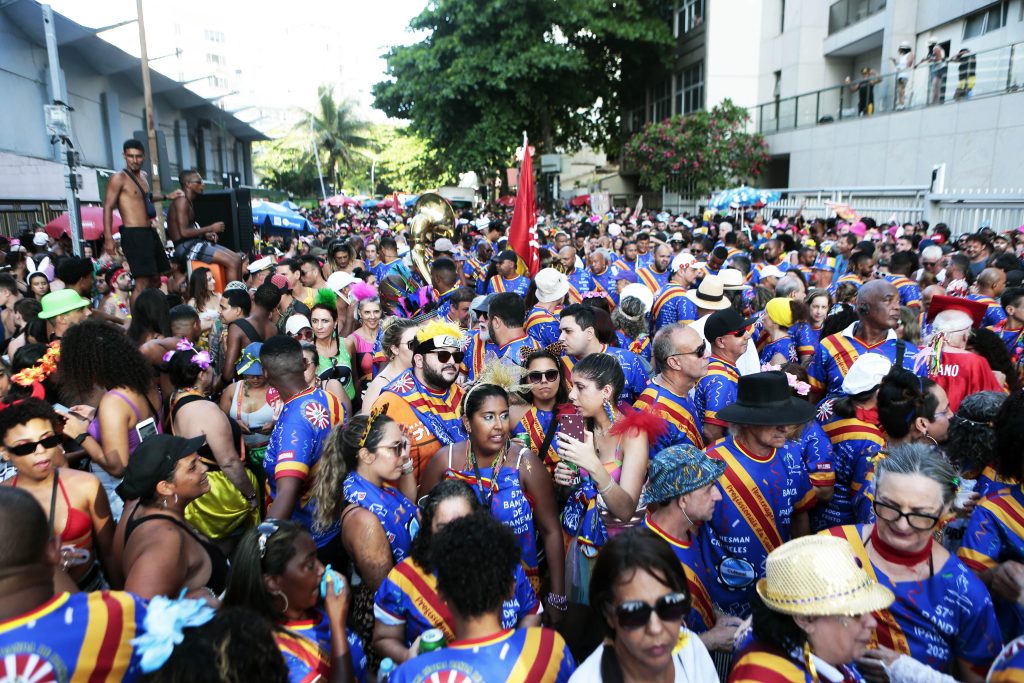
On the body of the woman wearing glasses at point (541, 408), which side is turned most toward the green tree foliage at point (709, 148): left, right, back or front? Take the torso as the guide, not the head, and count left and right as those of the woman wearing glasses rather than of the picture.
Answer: back

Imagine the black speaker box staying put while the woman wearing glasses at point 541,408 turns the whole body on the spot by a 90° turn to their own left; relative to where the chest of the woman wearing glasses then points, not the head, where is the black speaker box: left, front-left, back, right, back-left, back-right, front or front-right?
back-left

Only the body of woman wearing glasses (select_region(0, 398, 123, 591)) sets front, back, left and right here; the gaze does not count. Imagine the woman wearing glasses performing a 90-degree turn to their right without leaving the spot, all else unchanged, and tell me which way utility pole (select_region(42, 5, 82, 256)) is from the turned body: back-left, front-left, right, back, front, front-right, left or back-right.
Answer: right

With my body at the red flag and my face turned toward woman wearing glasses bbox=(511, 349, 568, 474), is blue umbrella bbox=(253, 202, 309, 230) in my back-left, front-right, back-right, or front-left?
back-right

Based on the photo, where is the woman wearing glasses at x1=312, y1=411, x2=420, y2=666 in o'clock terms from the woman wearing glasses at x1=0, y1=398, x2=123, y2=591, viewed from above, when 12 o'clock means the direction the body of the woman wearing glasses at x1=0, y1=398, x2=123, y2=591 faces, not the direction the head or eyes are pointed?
the woman wearing glasses at x1=312, y1=411, x2=420, y2=666 is roughly at 10 o'clock from the woman wearing glasses at x1=0, y1=398, x2=123, y2=591.

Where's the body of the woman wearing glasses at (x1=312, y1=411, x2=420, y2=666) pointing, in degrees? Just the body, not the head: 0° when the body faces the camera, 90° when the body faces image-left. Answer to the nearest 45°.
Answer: approximately 270°

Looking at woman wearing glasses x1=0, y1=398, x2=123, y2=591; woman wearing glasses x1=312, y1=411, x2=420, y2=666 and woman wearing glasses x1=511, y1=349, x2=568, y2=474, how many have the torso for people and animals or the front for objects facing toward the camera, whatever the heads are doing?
2

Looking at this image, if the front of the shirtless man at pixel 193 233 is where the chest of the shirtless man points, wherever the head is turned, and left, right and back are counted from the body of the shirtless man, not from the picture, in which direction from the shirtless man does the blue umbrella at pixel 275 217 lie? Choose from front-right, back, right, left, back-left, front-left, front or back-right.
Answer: left

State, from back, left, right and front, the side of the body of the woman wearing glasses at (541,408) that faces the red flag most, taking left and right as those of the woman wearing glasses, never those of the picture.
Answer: back
